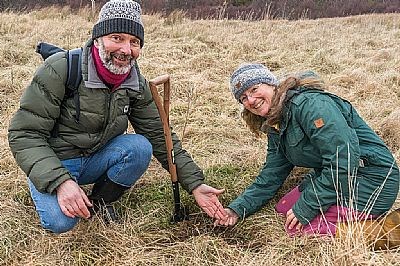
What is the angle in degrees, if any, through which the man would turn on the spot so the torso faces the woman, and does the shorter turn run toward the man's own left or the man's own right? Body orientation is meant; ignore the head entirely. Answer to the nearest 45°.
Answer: approximately 45° to the man's own left

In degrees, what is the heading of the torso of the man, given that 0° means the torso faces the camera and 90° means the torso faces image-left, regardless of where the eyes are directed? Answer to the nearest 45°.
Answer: approximately 315°
